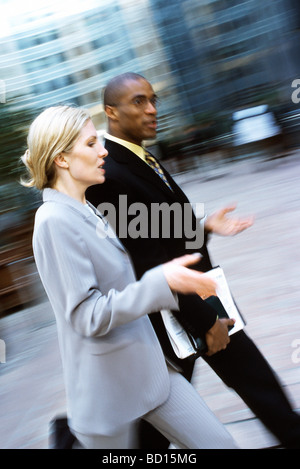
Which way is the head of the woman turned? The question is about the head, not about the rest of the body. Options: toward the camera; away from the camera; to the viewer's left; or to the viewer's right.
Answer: to the viewer's right

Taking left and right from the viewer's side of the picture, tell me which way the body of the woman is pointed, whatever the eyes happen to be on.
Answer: facing to the right of the viewer

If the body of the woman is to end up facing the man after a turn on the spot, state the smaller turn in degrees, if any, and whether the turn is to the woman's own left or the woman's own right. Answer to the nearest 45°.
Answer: approximately 45° to the woman's own left
